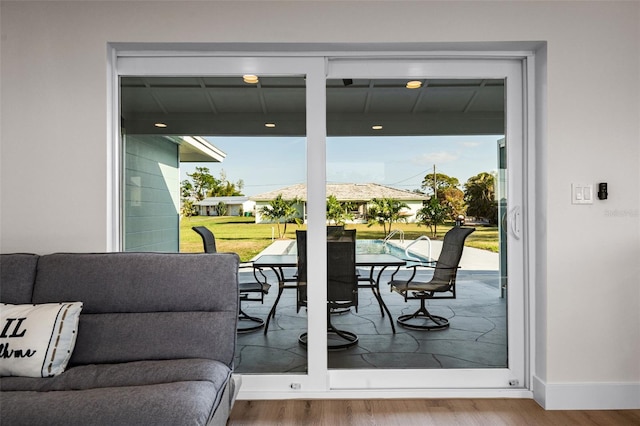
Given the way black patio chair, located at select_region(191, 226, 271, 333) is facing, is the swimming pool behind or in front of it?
in front

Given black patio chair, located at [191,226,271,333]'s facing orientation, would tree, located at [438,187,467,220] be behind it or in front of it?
in front

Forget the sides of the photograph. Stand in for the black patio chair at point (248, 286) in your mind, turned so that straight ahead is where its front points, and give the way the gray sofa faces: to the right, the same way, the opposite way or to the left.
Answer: to the right

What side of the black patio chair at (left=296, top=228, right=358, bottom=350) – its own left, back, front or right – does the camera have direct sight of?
back

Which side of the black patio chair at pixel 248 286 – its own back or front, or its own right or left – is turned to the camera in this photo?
right

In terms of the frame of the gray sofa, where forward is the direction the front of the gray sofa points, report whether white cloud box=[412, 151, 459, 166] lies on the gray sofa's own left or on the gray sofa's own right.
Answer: on the gray sofa's own left
